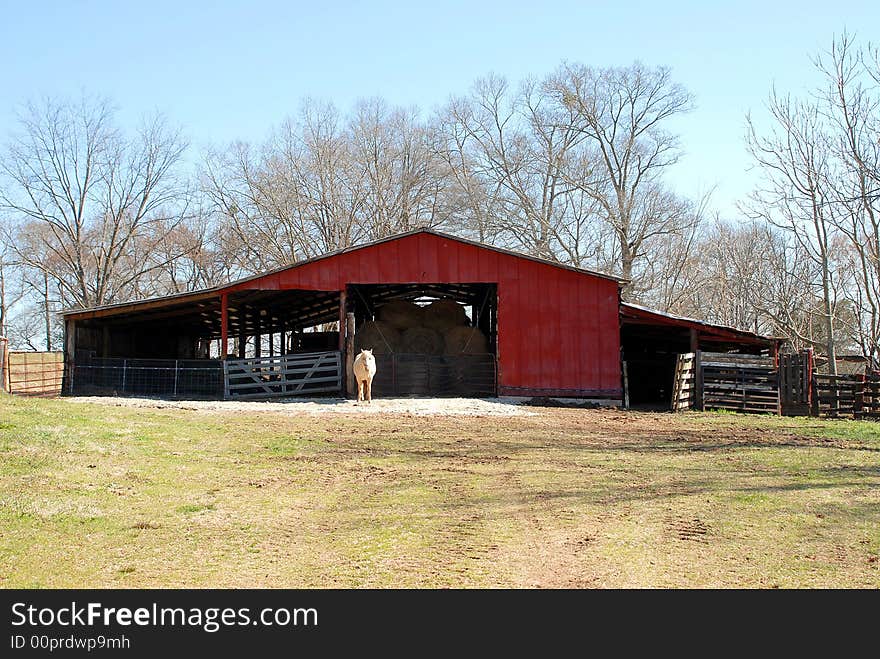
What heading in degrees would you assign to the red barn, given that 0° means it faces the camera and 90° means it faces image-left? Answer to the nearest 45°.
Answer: approximately 0°

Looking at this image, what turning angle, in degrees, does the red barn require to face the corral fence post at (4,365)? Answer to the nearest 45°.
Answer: approximately 90° to its right

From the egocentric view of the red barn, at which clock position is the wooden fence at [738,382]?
The wooden fence is roughly at 10 o'clock from the red barn.

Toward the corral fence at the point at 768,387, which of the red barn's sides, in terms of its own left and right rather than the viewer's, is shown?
left

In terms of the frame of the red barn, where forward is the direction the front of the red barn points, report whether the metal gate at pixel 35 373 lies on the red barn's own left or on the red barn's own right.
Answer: on the red barn's own right
